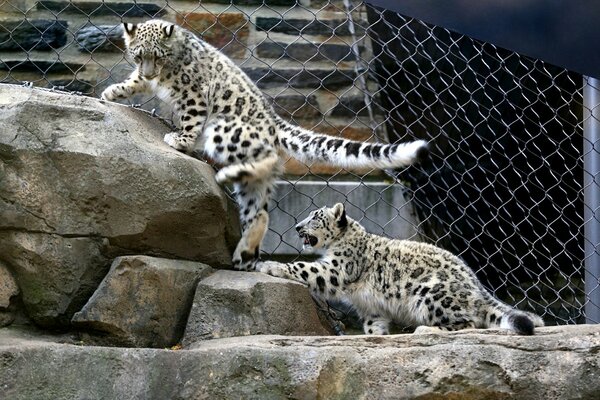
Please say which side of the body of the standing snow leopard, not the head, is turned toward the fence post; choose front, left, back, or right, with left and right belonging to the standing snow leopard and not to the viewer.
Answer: back

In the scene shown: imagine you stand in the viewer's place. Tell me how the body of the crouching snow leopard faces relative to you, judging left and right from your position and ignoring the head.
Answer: facing to the left of the viewer

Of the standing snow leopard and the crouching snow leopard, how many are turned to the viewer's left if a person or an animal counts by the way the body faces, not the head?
2

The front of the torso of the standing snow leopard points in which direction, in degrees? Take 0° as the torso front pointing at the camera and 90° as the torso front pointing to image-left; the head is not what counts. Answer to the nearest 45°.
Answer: approximately 90°

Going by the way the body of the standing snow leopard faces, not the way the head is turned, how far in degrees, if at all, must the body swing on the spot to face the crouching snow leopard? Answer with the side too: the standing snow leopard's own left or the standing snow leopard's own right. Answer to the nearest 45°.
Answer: approximately 180°

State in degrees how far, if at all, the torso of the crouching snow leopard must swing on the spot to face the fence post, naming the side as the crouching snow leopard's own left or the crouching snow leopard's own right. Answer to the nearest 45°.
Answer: approximately 135° to the crouching snow leopard's own right
